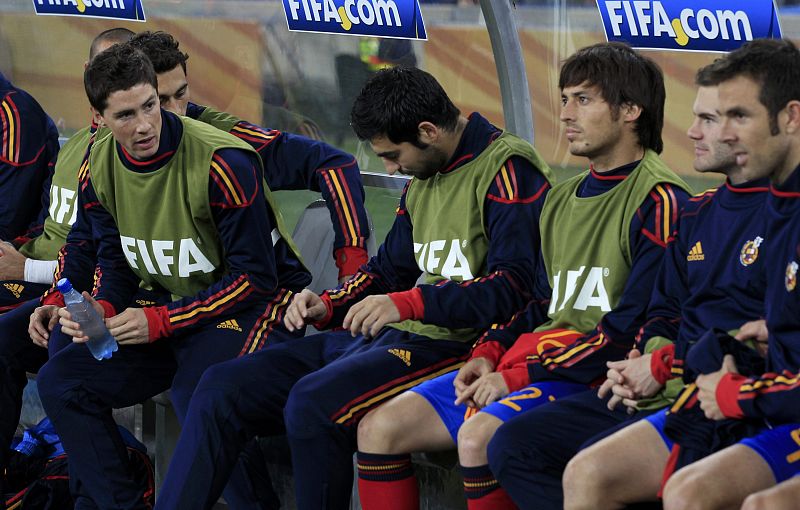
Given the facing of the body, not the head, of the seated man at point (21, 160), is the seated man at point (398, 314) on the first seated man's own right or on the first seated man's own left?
on the first seated man's own left

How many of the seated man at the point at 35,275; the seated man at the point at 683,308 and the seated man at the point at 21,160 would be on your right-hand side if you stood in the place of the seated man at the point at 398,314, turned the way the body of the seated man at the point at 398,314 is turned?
2

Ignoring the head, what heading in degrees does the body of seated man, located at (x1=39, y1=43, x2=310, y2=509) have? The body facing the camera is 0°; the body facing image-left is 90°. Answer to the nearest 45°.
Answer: approximately 45°

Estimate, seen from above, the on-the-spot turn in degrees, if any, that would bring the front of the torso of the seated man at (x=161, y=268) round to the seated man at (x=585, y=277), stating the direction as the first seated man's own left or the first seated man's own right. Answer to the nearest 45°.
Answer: approximately 90° to the first seated man's own left

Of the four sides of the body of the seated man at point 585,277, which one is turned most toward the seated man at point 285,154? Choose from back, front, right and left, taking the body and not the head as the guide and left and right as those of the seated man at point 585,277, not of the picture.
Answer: right

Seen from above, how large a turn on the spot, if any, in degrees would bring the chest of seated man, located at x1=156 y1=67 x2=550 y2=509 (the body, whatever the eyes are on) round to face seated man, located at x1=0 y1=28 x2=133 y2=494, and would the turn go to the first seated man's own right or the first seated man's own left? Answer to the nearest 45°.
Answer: approximately 90° to the first seated man's own right
